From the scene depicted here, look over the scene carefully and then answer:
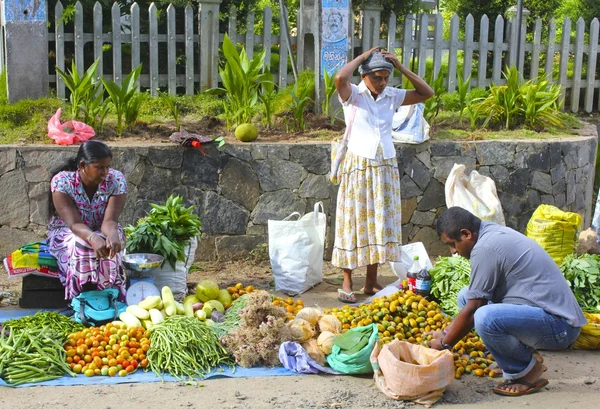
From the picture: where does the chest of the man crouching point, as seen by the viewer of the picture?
to the viewer's left

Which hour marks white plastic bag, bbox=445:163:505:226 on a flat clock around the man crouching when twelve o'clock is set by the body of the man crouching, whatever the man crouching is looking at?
The white plastic bag is roughly at 3 o'clock from the man crouching.

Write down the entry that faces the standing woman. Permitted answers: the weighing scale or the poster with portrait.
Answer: the poster with portrait

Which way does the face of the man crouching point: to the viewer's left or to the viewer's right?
to the viewer's left

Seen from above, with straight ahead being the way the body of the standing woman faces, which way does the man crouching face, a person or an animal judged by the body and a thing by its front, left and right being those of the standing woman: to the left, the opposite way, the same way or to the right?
to the right

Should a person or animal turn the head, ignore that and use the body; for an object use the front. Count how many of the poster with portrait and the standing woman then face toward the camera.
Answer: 2

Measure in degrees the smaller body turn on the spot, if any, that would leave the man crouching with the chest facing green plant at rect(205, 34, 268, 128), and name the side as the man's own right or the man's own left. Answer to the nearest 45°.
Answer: approximately 45° to the man's own right
